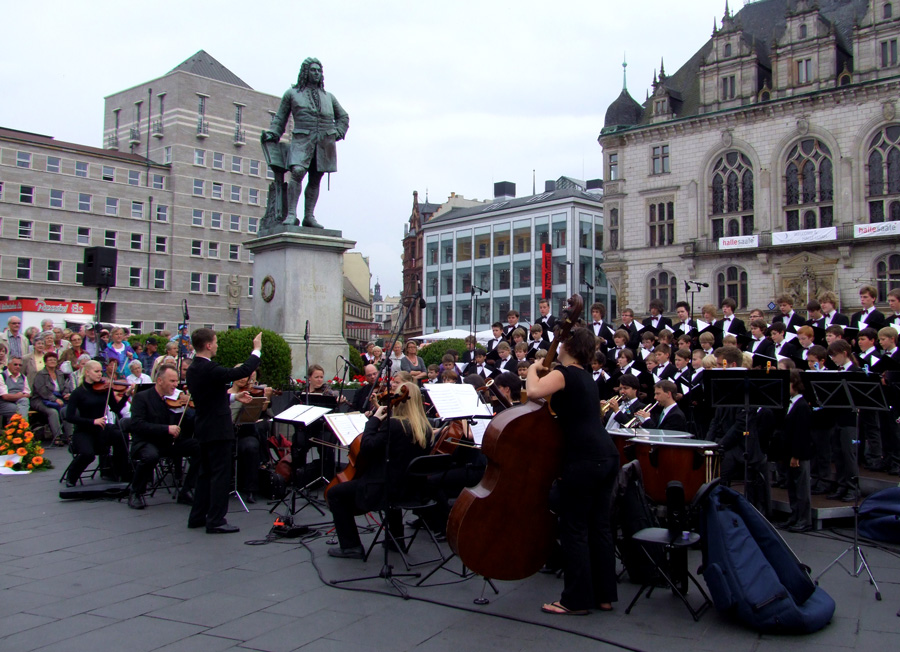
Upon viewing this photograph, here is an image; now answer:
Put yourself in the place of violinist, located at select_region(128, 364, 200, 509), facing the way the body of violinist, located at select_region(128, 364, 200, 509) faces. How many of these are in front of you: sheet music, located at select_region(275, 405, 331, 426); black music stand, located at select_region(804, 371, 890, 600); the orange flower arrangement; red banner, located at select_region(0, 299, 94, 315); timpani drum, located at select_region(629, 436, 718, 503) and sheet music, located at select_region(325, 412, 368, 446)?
4

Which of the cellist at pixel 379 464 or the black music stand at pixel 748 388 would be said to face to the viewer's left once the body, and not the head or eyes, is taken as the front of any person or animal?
the cellist

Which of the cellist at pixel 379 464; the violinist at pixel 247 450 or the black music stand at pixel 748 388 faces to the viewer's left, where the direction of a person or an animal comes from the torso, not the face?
the cellist at pixel 379 464

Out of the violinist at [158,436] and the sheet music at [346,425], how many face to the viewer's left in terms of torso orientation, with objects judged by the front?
0

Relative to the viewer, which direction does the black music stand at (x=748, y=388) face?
away from the camera

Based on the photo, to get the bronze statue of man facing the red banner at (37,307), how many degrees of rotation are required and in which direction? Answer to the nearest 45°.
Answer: approximately 135° to its right

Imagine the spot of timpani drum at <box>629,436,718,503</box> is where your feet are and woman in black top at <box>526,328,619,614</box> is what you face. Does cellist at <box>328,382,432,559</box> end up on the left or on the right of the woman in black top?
right

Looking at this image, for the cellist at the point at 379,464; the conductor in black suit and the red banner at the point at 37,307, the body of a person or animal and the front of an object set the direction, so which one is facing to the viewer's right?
the conductor in black suit

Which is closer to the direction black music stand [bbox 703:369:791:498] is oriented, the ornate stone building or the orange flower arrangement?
the ornate stone building

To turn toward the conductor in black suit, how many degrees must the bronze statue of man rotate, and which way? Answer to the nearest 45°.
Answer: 0° — it already faces them

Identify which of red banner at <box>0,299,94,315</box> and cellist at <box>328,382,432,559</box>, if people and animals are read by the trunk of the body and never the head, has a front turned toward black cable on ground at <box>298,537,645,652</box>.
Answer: the red banner
